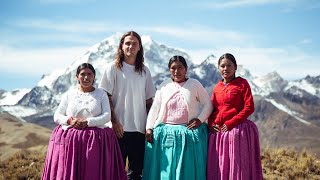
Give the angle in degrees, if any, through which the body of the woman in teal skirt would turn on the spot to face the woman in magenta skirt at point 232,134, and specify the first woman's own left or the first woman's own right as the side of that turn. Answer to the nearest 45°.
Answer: approximately 90° to the first woman's own left

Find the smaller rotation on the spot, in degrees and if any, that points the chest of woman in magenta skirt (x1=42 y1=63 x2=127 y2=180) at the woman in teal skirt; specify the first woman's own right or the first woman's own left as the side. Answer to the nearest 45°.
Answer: approximately 90° to the first woman's own left

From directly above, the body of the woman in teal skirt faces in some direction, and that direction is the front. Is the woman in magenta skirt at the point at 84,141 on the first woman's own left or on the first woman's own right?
on the first woman's own right

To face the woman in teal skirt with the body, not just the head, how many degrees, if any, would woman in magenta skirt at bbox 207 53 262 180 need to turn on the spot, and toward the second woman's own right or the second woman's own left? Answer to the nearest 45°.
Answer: approximately 45° to the second woman's own right

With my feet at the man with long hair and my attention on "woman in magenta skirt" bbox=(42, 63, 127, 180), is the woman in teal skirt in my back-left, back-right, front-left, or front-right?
back-left

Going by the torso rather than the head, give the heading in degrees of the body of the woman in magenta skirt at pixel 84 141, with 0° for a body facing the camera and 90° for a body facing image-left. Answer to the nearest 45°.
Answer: approximately 0°

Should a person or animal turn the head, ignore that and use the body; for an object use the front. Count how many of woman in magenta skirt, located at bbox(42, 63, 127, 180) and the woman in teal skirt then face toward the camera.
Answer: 2

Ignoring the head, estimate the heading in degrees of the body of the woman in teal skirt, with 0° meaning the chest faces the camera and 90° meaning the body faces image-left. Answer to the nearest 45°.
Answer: approximately 0°

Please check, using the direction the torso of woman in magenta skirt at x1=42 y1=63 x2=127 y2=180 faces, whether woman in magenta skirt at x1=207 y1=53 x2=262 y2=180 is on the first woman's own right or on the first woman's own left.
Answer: on the first woman's own left
